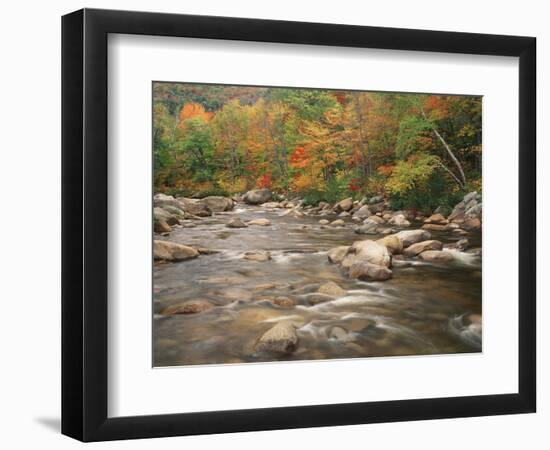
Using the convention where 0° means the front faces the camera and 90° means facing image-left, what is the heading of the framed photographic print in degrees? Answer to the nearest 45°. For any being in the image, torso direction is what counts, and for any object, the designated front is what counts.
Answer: approximately 315°
